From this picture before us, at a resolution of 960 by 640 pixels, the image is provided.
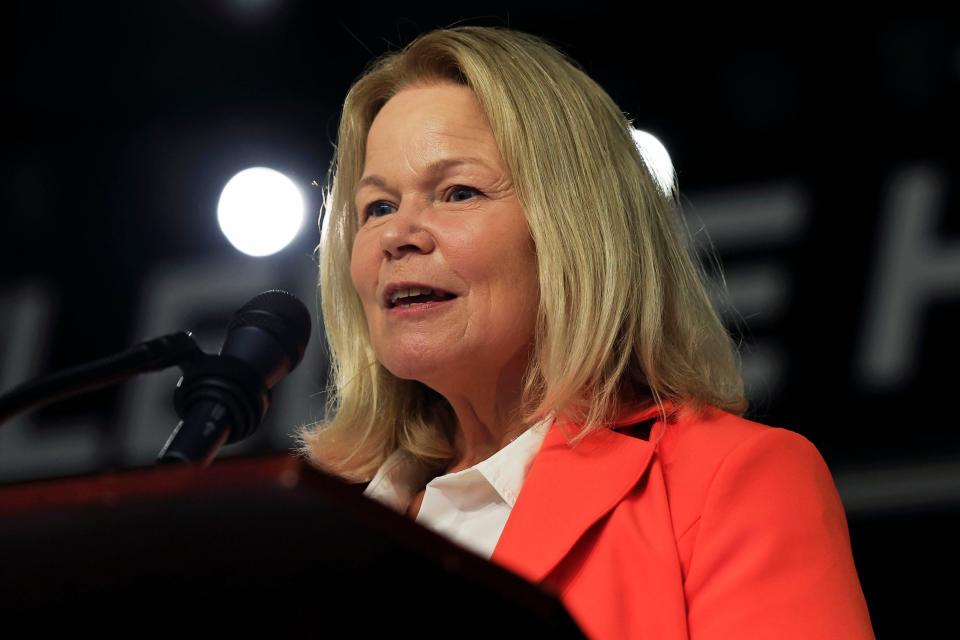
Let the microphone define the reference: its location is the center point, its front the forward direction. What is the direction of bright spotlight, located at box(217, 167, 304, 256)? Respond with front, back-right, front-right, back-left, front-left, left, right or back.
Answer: front-left

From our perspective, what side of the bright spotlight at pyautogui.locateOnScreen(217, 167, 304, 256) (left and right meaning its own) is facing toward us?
front

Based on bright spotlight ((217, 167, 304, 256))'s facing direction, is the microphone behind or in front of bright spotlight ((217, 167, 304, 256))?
in front

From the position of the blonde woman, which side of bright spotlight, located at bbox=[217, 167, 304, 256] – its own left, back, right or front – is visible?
front

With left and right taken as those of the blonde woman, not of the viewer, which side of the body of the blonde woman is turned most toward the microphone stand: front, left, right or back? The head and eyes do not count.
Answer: front

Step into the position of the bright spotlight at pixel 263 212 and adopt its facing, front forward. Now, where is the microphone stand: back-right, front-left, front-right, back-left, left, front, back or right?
front

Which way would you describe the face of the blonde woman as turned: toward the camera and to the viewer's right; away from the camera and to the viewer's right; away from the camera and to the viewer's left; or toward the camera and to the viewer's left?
toward the camera and to the viewer's left

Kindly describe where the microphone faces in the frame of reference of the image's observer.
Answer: facing away from the viewer and to the right of the viewer

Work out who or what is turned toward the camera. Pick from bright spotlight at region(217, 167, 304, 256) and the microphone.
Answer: the bright spotlight

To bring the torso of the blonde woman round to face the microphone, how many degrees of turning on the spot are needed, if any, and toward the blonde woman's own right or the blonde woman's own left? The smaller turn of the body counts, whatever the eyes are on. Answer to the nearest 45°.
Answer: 0° — they already face it

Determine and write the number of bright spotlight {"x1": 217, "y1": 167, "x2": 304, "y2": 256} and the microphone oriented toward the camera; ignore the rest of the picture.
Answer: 1

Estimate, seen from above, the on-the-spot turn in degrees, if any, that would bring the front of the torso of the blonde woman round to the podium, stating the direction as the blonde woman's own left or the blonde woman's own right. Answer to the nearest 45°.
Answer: approximately 45° to the blonde woman's own left

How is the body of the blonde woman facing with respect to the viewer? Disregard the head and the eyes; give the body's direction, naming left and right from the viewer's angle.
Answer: facing the viewer and to the left of the viewer
